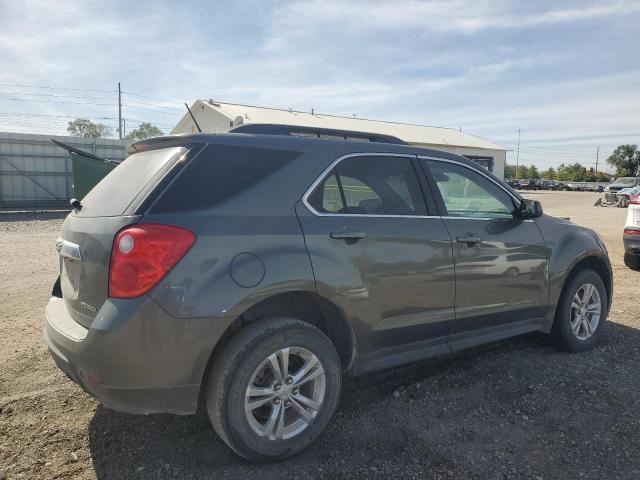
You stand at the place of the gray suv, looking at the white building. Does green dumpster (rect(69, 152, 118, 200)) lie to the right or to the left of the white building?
left

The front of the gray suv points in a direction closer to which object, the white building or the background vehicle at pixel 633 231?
the background vehicle

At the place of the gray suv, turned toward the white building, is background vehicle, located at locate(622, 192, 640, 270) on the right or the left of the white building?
right

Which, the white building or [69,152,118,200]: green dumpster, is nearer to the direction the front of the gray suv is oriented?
the white building

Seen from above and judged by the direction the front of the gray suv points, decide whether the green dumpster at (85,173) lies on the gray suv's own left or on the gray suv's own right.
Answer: on the gray suv's own left

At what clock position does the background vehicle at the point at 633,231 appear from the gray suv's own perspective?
The background vehicle is roughly at 12 o'clock from the gray suv.

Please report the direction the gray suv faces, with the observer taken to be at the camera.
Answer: facing away from the viewer and to the right of the viewer

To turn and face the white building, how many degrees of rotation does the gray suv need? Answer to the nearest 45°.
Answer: approximately 45° to its left

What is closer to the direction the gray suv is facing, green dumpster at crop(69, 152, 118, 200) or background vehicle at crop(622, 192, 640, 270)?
the background vehicle
